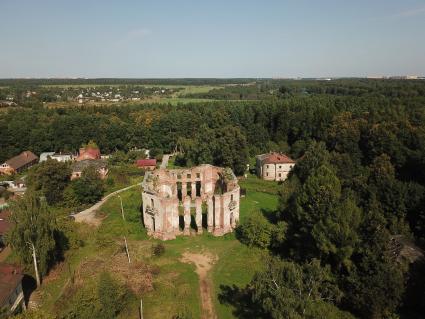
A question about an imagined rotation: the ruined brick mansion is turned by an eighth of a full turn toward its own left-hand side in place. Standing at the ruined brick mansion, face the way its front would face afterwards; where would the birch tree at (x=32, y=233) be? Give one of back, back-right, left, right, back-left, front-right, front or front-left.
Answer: right

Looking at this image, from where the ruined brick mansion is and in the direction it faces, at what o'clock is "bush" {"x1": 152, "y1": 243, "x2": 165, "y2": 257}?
The bush is roughly at 1 o'clock from the ruined brick mansion.

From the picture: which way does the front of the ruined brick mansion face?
toward the camera

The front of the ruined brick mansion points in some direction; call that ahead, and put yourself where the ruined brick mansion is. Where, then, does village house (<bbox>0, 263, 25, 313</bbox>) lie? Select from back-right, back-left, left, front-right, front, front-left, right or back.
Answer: front-right

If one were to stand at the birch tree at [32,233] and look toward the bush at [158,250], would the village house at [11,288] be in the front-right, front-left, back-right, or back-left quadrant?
back-right

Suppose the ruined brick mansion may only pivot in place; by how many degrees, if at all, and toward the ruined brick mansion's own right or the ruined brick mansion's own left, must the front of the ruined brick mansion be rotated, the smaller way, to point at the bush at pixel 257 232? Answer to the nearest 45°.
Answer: approximately 45° to the ruined brick mansion's own left

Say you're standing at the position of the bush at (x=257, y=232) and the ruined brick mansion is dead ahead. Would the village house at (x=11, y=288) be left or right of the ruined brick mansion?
left
